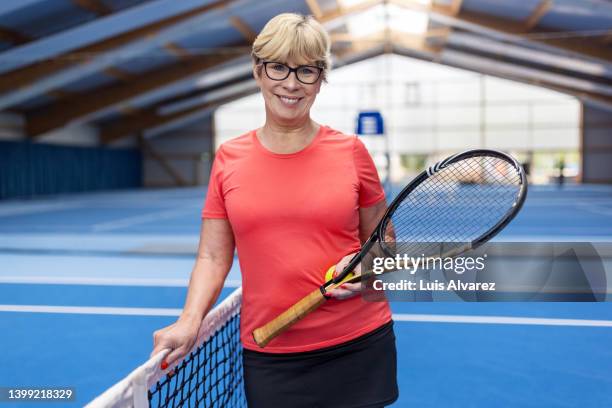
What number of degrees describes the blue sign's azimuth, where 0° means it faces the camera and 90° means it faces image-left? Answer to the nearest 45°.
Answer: approximately 0°
